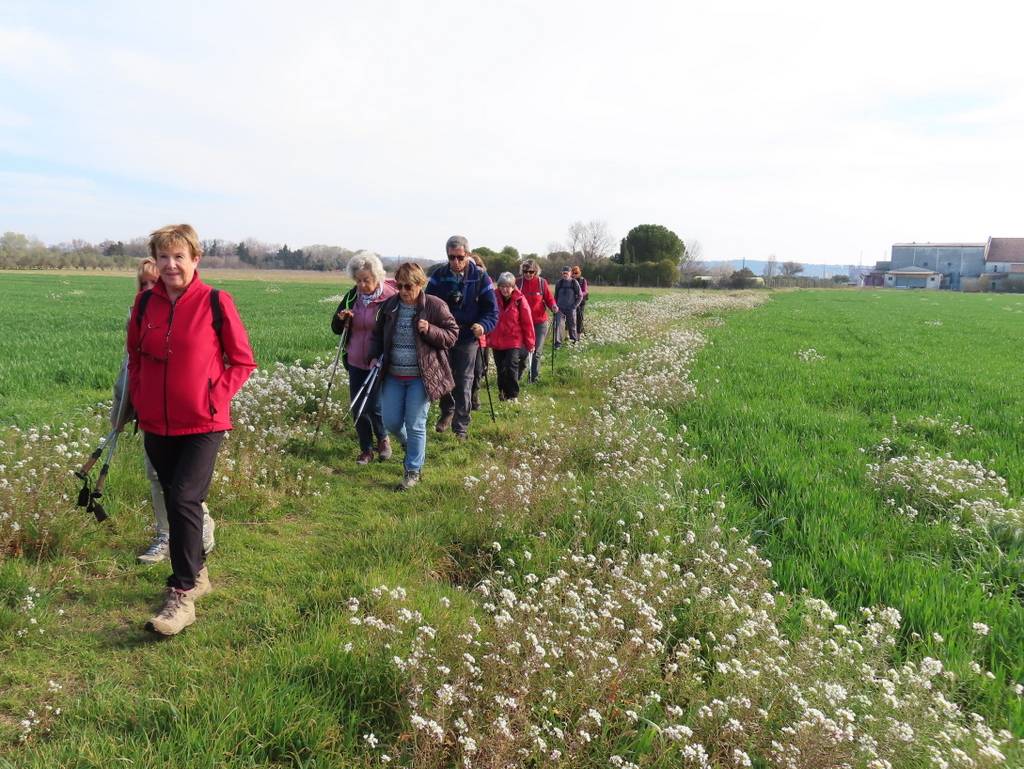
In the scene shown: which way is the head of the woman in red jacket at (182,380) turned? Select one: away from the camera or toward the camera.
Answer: toward the camera

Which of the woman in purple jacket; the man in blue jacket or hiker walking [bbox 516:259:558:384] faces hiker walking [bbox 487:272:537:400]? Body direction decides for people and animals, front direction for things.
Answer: hiker walking [bbox 516:259:558:384]

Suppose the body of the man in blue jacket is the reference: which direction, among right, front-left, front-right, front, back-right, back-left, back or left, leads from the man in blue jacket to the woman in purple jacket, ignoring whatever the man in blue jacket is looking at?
front-right

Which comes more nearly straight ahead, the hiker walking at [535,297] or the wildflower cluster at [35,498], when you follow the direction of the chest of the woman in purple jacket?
the wildflower cluster

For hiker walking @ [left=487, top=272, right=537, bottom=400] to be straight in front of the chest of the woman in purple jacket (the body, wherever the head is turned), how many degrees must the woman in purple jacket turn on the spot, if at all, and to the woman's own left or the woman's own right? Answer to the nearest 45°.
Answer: approximately 135° to the woman's own left

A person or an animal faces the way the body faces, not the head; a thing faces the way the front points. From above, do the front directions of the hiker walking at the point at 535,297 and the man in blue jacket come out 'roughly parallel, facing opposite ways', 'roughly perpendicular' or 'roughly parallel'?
roughly parallel

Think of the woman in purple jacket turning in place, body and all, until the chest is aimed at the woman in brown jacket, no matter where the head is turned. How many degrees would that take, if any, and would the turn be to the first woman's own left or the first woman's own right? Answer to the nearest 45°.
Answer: approximately 45° to the first woman's own left

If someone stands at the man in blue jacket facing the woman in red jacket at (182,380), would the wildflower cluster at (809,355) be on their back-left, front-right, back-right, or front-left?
back-left

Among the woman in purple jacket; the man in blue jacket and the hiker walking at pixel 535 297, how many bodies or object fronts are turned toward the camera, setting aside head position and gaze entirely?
3

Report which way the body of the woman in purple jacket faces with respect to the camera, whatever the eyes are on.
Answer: toward the camera

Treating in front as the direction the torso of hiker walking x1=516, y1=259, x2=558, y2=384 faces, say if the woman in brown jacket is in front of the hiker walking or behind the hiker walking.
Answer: in front

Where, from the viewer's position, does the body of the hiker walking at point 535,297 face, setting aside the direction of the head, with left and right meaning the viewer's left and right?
facing the viewer
